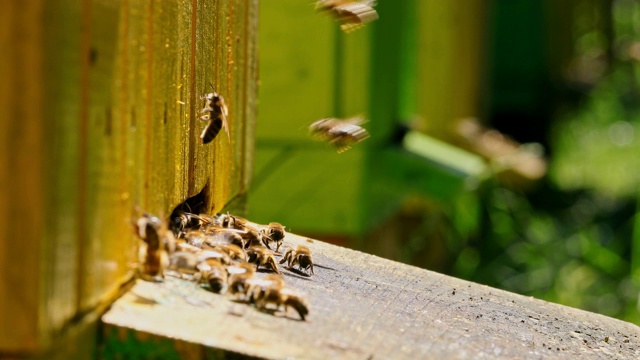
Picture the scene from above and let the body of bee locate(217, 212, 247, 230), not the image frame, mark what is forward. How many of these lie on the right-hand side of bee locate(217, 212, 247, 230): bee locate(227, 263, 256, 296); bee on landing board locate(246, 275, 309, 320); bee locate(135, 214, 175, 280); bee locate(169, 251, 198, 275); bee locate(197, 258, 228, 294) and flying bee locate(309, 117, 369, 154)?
1

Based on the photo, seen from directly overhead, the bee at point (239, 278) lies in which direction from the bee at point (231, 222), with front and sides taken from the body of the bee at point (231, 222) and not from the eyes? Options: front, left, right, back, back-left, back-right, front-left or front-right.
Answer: left

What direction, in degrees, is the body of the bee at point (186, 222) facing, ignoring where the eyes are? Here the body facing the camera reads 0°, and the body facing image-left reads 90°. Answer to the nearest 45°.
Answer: approximately 90°

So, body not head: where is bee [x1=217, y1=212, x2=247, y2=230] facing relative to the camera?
to the viewer's left

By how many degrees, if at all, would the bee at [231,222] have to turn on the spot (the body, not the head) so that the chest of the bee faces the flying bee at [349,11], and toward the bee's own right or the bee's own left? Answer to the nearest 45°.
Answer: approximately 90° to the bee's own right

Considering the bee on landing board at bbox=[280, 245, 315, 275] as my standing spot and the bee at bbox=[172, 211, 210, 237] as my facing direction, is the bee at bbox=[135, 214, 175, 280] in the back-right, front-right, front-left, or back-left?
front-left

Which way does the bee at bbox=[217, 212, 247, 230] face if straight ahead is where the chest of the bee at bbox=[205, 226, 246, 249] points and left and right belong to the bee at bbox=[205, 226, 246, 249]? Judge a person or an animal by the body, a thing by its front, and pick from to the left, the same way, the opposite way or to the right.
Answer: the same way
